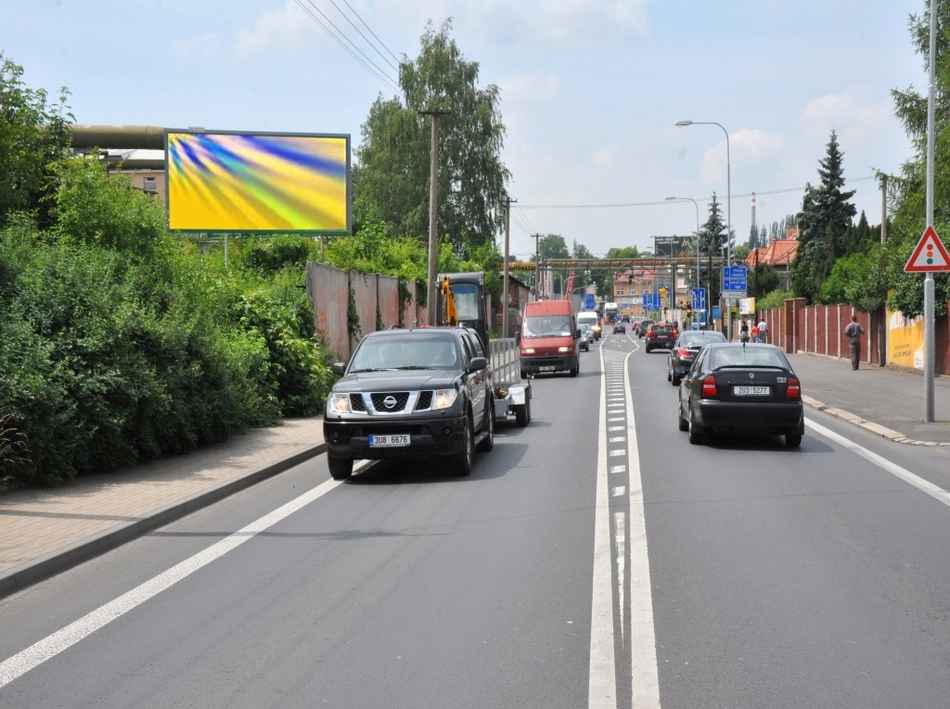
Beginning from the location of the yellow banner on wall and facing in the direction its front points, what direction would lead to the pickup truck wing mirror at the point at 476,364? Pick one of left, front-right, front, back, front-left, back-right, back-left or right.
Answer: front-left

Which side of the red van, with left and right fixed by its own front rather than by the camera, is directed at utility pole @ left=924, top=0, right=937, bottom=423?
front

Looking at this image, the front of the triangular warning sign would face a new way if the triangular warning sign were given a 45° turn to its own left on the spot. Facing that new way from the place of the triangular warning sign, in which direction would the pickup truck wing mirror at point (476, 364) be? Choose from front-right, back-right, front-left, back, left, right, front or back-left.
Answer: right

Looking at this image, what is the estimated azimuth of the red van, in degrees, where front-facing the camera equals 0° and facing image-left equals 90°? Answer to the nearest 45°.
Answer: approximately 0°

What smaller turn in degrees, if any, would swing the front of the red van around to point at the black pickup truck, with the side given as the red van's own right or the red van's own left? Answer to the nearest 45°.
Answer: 0° — it already faces it

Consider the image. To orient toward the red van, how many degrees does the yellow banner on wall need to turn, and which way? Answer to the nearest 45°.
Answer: approximately 45° to its right

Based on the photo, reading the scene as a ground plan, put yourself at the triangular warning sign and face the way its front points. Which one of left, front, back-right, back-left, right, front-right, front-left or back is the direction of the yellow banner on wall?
back

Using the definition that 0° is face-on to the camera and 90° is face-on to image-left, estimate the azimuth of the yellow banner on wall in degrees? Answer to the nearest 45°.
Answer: approximately 45°

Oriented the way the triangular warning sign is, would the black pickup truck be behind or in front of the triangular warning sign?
in front

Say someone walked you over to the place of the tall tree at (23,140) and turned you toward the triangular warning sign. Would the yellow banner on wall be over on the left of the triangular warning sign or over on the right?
left

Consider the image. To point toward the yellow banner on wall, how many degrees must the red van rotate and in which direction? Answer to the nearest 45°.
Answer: approximately 90° to its left

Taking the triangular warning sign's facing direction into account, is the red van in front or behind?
behind

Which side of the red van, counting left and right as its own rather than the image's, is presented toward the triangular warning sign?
front

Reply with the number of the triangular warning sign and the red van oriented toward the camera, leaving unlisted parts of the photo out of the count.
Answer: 2
